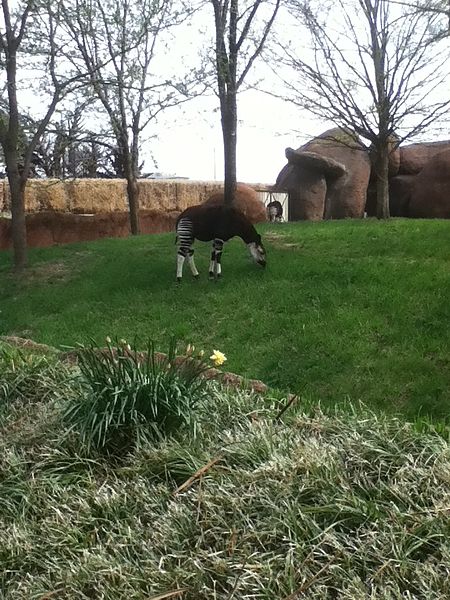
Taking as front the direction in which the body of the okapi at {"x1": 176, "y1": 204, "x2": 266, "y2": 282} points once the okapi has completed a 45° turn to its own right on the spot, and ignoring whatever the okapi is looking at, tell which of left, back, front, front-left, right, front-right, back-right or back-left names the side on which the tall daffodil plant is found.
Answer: front-right

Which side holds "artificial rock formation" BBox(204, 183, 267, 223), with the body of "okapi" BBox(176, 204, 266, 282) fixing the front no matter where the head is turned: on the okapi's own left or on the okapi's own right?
on the okapi's own left

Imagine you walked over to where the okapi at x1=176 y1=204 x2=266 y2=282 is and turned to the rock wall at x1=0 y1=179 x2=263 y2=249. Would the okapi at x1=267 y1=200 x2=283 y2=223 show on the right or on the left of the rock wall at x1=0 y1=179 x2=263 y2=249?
right

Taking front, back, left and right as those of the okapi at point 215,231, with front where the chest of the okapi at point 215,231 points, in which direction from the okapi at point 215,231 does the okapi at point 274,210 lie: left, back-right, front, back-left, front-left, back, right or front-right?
left

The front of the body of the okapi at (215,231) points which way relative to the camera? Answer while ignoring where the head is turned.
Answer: to the viewer's right

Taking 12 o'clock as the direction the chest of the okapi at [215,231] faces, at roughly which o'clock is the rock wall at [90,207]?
The rock wall is roughly at 8 o'clock from the okapi.
